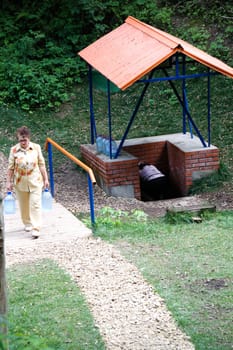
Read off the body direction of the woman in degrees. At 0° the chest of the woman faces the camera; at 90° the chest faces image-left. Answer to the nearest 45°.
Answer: approximately 0°

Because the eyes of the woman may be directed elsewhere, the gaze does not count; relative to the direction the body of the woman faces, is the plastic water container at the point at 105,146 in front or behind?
behind

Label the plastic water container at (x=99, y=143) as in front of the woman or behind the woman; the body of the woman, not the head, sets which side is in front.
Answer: behind

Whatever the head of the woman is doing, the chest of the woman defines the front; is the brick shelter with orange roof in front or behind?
behind
